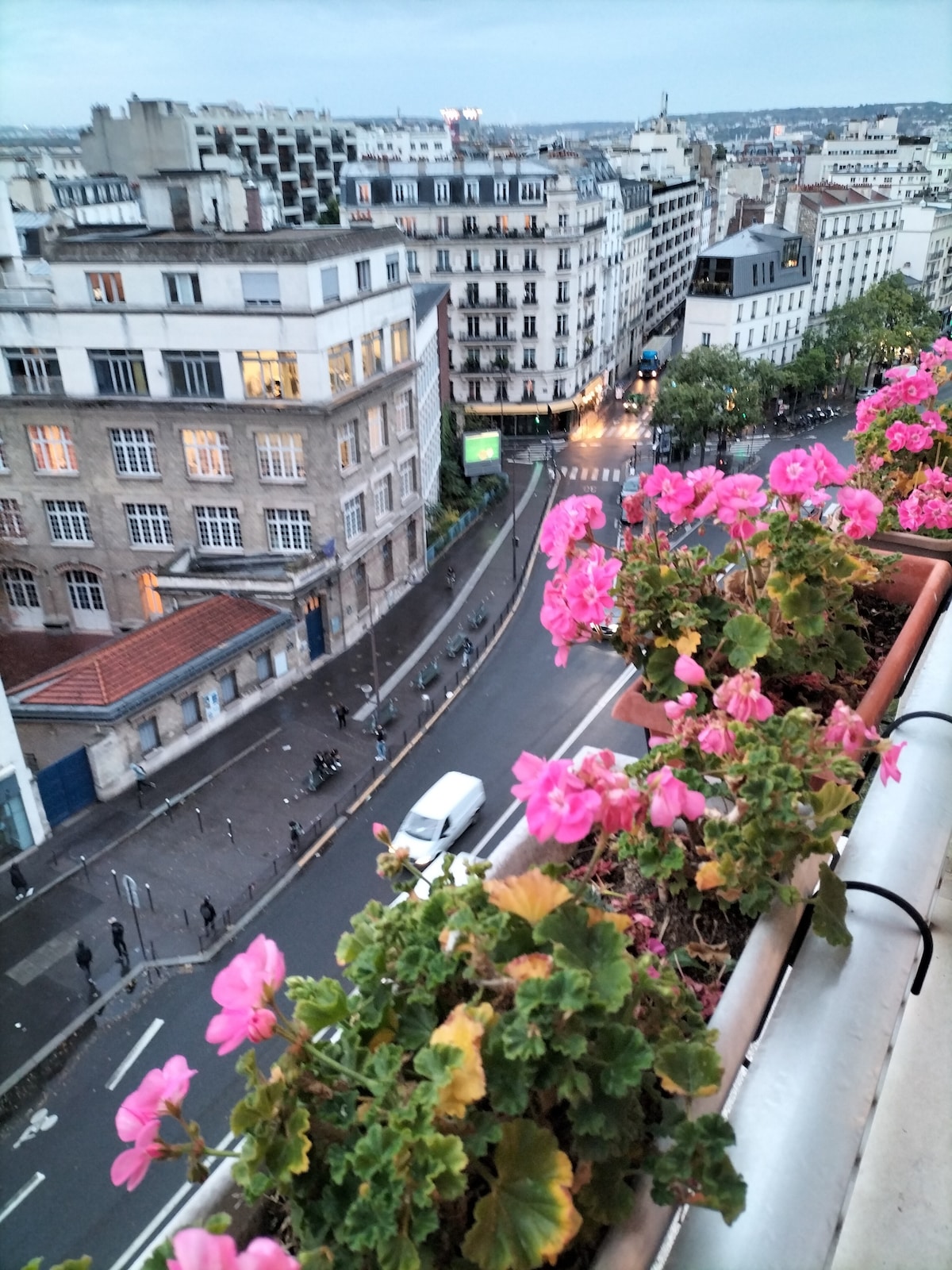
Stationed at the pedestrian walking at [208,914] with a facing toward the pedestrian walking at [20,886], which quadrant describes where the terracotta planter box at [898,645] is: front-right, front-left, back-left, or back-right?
back-left

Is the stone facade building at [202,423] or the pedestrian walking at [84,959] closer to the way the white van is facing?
the pedestrian walking

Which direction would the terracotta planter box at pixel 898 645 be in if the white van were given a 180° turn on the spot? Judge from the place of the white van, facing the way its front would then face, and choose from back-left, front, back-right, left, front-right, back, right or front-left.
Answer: back-right

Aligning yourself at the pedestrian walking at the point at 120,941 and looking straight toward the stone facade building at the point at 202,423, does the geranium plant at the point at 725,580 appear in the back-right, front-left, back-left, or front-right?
back-right

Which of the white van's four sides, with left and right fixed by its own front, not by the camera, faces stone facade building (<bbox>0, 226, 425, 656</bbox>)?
right

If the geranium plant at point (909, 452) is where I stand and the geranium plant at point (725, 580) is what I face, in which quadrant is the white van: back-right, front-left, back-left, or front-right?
back-right

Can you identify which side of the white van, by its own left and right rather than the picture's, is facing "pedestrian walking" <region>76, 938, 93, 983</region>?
front

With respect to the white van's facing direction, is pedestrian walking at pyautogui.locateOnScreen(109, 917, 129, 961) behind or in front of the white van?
in front

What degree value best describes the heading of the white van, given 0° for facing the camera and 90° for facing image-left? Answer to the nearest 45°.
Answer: approximately 45°

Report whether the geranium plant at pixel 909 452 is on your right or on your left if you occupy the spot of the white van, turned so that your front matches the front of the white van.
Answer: on your left

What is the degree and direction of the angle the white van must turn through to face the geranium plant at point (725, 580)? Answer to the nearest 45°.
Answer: approximately 45° to its left

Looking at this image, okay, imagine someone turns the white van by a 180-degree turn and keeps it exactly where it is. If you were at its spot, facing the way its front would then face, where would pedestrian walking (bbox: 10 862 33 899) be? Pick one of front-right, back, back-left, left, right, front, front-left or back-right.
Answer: back-left

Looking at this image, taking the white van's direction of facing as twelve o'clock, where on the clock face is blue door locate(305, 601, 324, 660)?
The blue door is roughly at 4 o'clock from the white van.

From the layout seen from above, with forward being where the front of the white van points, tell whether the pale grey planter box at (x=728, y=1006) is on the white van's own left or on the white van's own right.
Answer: on the white van's own left
